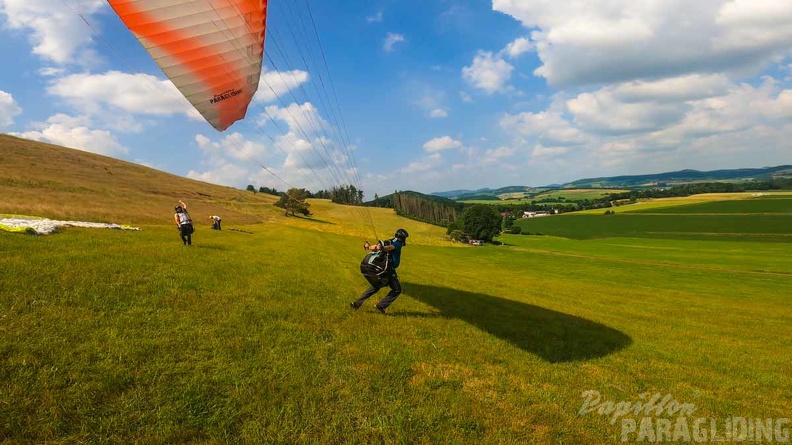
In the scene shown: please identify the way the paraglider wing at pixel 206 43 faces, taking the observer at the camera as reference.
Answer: facing to the right of the viewer

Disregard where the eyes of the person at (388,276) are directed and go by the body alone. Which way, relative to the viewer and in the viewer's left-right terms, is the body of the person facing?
facing to the right of the viewer
